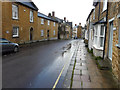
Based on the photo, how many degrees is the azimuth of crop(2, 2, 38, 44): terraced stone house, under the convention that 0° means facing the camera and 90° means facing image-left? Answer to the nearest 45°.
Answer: approximately 315°
